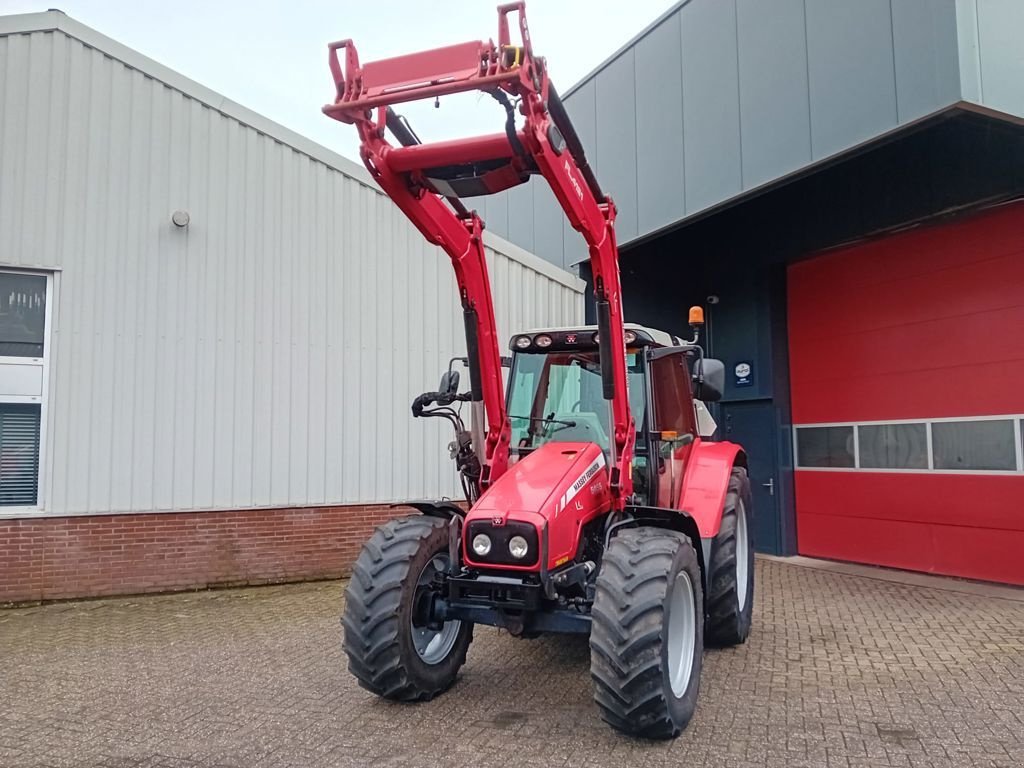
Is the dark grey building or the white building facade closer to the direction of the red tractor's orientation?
the white building facade

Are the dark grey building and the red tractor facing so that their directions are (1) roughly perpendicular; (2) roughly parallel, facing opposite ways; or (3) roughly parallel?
roughly parallel

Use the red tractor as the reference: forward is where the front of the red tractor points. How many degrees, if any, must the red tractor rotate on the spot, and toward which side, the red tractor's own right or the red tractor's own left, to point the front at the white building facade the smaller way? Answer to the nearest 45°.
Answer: approximately 90° to the red tractor's own right

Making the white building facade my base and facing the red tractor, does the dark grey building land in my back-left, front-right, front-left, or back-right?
front-left

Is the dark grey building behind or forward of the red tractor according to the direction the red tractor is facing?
behind

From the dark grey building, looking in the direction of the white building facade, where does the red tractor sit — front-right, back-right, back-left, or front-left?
front-left

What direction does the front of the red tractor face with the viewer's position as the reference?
facing the viewer and to the left of the viewer

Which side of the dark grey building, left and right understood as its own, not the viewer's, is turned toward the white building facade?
front

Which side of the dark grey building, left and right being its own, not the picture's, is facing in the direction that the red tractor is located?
front

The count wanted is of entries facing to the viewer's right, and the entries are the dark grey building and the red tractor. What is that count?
0
